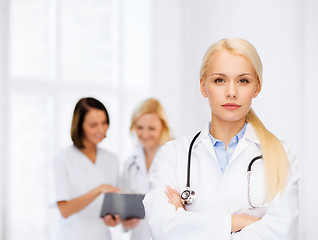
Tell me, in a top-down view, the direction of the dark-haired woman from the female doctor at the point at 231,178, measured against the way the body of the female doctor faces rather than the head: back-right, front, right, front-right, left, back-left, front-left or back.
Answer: back-right

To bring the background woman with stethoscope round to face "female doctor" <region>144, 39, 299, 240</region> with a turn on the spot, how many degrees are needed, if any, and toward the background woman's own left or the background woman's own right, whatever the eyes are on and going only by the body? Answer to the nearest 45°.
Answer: approximately 45° to the background woman's own left

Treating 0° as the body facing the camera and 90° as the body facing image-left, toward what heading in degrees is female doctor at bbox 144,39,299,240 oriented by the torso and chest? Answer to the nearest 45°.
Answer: approximately 0°

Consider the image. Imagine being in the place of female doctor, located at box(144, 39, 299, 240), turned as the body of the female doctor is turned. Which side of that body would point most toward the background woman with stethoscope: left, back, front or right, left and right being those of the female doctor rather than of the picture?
back

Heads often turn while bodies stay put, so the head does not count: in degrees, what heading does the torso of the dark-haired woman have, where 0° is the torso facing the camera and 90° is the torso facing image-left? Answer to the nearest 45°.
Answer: approximately 315°
